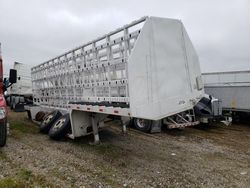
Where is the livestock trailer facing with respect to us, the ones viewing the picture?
facing the viewer and to the right of the viewer

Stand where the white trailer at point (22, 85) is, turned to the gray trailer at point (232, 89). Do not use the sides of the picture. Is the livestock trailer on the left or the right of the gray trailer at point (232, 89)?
right

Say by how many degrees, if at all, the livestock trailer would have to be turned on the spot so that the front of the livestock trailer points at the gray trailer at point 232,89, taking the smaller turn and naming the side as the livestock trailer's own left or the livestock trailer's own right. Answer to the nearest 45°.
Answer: approximately 90° to the livestock trailer's own left

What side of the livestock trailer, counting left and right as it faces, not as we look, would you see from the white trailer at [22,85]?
back
